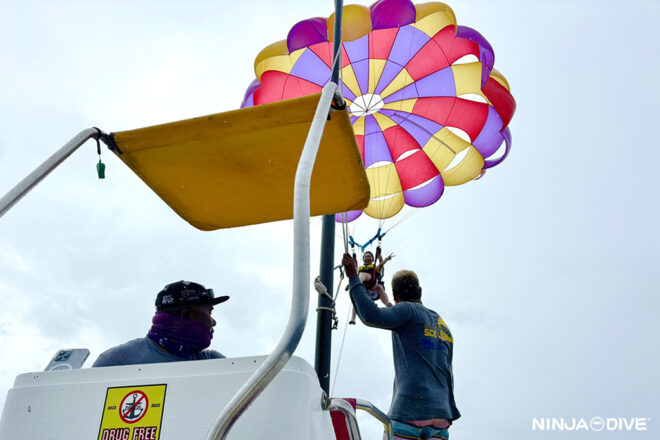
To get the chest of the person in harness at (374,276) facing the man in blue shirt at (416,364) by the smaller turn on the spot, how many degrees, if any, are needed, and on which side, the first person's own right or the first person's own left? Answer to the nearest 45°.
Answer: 0° — they already face them

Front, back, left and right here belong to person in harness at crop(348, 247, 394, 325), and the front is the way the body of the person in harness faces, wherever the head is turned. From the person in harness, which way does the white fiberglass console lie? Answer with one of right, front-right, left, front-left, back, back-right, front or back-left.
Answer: front

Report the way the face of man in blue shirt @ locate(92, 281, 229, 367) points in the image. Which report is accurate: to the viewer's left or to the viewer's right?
to the viewer's right

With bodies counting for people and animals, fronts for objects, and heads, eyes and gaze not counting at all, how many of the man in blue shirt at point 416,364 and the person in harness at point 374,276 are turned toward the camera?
1

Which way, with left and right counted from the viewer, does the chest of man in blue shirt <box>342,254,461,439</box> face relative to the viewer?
facing away from the viewer and to the left of the viewer

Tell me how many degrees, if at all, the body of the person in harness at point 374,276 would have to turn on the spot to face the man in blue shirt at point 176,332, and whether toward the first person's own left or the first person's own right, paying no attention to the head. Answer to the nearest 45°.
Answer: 0° — they already face them

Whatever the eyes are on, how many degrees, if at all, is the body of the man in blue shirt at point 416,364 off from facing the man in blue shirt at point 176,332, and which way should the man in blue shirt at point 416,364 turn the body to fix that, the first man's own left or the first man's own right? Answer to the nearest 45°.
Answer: approximately 90° to the first man's own left

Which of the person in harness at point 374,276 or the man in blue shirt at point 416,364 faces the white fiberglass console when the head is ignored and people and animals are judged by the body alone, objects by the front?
the person in harness

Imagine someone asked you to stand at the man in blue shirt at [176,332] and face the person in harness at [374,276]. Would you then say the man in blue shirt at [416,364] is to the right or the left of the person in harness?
right

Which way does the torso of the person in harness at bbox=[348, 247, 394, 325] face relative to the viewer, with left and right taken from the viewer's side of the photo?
facing the viewer
